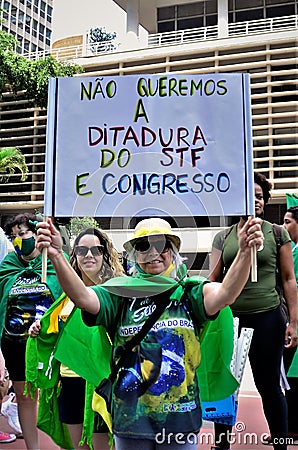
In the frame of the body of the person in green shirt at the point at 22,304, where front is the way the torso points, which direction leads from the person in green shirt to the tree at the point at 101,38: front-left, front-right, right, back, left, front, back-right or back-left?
back

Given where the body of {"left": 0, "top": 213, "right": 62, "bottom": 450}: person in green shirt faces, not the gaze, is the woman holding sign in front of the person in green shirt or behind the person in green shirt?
in front

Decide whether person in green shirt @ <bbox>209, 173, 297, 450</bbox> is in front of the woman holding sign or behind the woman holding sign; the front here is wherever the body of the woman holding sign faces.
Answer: behind

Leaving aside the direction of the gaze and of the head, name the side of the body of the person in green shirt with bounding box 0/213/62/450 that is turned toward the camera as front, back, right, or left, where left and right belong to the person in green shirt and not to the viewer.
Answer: front

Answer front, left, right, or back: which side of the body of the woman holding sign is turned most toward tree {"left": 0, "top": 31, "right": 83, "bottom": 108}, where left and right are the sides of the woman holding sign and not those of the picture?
back

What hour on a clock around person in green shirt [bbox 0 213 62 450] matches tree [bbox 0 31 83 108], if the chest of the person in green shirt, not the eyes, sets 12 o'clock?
The tree is roughly at 6 o'clock from the person in green shirt.

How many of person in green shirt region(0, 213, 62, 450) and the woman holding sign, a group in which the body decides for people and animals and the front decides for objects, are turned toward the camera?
2

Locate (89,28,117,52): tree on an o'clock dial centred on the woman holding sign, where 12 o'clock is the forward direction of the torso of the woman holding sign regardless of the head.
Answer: The tree is roughly at 6 o'clock from the woman holding sign.

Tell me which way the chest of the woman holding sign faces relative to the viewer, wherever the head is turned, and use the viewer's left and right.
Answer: facing the viewer

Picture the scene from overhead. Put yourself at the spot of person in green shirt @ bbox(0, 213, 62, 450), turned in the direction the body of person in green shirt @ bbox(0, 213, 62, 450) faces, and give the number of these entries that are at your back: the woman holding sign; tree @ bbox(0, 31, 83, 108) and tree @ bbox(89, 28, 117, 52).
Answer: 2
